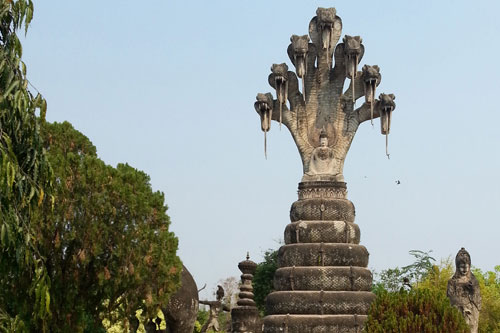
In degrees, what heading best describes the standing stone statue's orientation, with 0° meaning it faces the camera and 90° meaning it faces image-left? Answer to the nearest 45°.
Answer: approximately 0°

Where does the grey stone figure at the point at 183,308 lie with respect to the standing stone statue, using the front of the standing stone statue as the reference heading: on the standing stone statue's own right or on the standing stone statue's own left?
on the standing stone statue's own right

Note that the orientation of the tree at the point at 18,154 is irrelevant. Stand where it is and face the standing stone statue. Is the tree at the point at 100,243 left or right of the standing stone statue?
left

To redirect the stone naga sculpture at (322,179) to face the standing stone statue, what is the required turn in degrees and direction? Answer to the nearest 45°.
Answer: approximately 45° to its left

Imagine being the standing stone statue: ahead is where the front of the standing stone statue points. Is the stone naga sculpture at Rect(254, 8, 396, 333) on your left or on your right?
on your right

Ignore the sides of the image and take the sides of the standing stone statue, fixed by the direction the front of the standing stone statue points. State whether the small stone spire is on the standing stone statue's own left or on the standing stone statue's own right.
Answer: on the standing stone statue's own right

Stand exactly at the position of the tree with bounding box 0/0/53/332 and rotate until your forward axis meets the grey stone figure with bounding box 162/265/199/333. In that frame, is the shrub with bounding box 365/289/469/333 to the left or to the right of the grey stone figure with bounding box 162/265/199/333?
right

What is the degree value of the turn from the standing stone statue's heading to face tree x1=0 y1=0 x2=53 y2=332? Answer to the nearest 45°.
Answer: approximately 45° to its right

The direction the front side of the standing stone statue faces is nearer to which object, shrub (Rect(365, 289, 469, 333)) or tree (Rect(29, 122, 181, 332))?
the shrub

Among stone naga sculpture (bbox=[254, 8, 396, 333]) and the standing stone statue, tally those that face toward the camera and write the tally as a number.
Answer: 2

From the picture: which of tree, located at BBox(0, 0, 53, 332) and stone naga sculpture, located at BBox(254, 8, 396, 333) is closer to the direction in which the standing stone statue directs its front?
the tree
